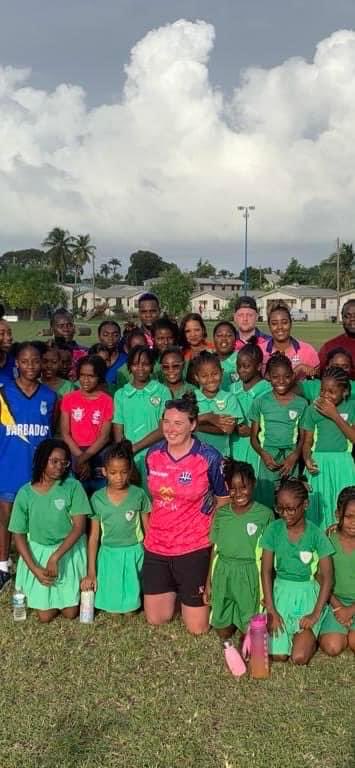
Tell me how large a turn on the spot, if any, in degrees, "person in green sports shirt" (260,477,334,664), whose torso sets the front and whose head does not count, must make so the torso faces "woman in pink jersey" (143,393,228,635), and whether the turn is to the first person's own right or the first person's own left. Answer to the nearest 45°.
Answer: approximately 90° to the first person's own right

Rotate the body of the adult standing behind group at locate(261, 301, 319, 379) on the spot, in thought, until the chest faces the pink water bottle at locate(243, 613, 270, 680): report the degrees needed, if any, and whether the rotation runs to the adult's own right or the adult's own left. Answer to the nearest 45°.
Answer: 0° — they already face it

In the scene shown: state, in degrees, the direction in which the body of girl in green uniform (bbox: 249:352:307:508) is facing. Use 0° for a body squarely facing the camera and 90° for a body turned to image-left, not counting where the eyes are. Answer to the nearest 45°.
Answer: approximately 0°

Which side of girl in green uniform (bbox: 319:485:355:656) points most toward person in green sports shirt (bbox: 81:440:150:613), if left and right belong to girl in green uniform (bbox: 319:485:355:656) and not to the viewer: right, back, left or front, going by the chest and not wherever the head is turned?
right

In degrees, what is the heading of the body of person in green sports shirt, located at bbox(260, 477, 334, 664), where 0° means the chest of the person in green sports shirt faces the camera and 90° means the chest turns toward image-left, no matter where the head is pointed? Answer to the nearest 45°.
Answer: approximately 0°

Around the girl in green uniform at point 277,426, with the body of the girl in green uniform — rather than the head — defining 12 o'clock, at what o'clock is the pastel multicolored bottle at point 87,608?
The pastel multicolored bottle is roughly at 2 o'clock from the girl in green uniform.
